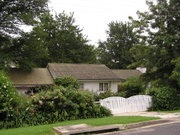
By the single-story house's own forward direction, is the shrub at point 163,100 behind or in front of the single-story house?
in front

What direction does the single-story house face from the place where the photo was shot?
facing the viewer

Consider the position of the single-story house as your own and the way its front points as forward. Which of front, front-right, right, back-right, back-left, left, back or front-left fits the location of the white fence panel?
front

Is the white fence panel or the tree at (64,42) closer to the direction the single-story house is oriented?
the white fence panel

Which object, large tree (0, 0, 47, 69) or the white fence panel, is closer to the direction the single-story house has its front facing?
the white fence panel

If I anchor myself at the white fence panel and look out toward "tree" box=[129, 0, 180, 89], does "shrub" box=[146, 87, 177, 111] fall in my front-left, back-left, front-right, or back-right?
front-right

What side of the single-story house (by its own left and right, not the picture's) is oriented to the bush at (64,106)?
front

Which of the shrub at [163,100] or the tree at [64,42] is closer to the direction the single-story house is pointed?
the shrub

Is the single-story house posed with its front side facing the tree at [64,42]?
no
